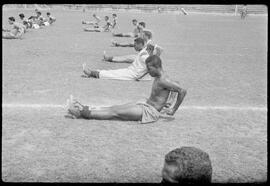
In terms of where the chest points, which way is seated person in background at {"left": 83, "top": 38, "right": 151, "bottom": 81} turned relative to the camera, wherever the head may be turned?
to the viewer's left

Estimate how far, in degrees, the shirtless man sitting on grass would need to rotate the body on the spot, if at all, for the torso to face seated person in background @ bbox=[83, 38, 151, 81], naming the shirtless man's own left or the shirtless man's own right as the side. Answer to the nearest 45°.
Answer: approximately 90° to the shirtless man's own right

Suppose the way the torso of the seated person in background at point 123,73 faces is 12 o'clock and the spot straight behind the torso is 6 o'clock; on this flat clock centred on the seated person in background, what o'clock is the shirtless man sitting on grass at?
The shirtless man sitting on grass is roughly at 9 o'clock from the seated person in background.

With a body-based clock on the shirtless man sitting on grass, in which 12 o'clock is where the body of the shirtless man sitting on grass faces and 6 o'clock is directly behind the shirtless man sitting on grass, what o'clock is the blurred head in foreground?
The blurred head in foreground is roughly at 9 o'clock from the shirtless man sitting on grass.

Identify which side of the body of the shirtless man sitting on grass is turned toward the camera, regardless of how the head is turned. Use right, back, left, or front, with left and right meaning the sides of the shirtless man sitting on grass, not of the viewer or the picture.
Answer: left

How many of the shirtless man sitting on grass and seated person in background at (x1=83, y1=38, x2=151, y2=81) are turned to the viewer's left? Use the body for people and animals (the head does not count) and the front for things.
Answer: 2

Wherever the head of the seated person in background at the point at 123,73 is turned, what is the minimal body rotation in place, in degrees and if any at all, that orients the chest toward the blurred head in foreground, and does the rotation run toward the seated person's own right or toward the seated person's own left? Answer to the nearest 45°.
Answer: approximately 90° to the seated person's own left
